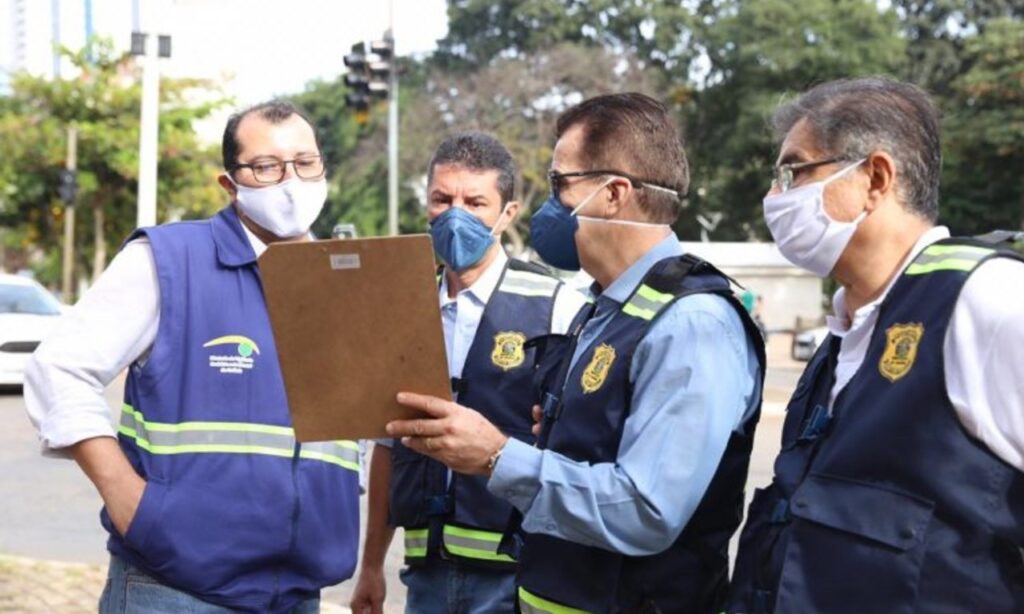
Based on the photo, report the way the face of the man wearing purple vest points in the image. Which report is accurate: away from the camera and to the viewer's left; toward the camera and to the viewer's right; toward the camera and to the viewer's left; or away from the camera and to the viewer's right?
toward the camera and to the viewer's right

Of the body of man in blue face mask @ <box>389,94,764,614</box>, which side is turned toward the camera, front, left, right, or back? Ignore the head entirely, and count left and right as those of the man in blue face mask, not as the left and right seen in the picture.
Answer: left

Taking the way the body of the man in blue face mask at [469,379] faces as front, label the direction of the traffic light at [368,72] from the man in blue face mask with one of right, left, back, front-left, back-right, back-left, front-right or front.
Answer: back-right

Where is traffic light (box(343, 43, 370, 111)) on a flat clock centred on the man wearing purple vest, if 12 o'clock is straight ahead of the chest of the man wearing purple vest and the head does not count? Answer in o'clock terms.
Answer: The traffic light is roughly at 8 o'clock from the man wearing purple vest.

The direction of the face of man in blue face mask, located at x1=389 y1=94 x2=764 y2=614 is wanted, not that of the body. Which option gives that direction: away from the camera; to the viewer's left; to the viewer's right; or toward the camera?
to the viewer's left

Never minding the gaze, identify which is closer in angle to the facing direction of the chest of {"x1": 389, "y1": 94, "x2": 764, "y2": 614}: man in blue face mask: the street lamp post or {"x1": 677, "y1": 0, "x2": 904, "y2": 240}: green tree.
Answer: the street lamp post
